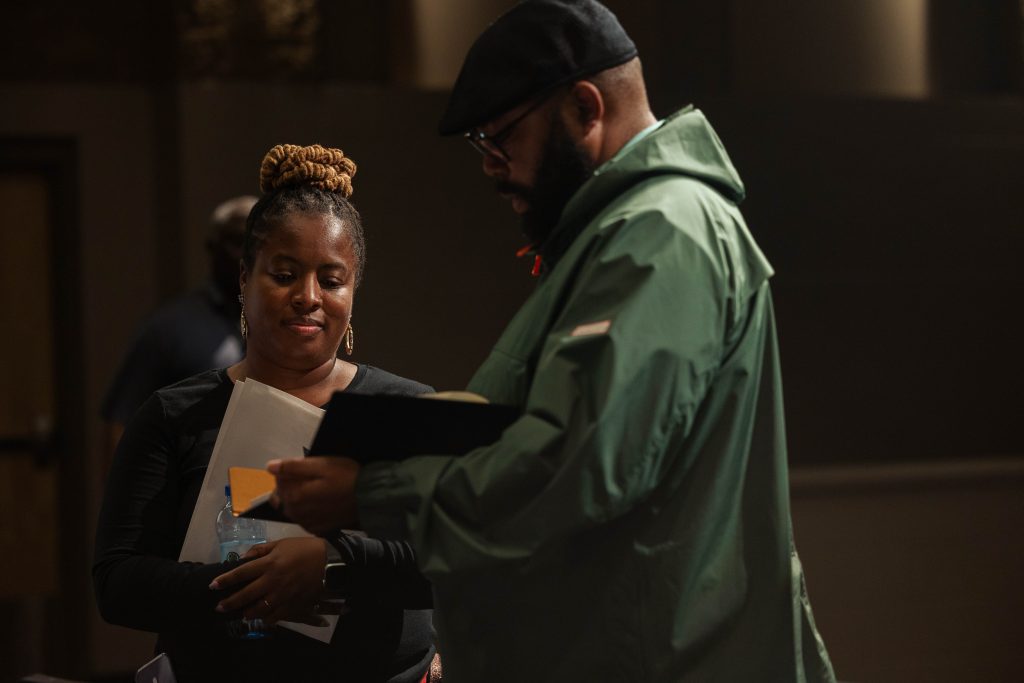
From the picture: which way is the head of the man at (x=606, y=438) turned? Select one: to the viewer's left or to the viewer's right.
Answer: to the viewer's left

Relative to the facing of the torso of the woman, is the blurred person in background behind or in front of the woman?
behind

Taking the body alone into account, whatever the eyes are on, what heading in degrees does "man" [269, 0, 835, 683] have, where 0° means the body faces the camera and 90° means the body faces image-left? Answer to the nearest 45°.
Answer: approximately 90°

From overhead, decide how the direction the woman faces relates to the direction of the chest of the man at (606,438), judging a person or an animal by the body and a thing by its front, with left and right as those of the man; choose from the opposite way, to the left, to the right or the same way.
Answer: to the left

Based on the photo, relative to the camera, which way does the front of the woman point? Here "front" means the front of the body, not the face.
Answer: toward the camera
